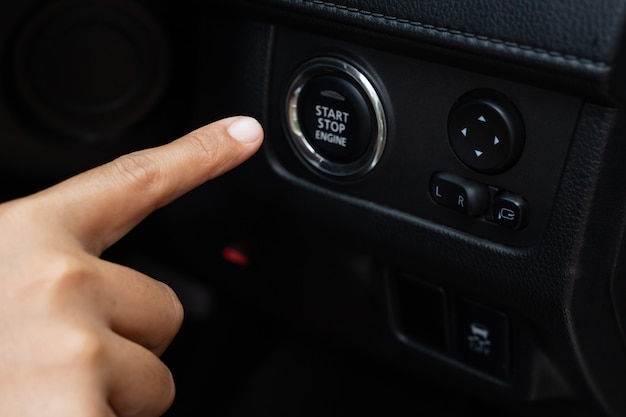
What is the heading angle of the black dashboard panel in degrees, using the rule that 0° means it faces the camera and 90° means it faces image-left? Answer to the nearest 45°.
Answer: approximately 45°
